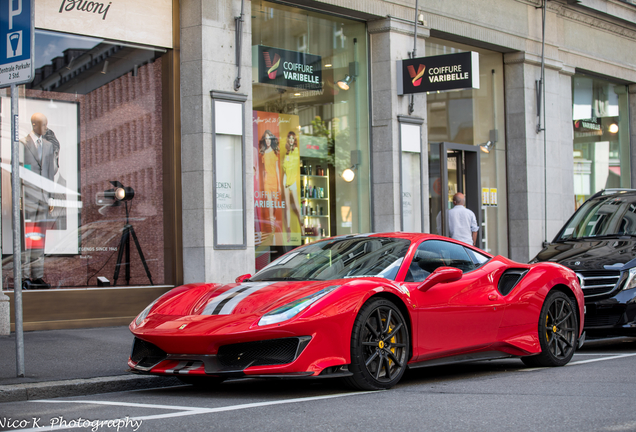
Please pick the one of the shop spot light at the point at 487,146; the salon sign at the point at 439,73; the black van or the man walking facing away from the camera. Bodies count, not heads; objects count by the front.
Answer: the man walking

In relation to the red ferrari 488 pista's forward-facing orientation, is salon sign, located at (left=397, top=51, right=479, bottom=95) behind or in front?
behind

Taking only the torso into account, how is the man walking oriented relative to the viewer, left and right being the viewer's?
facing away from the viewer

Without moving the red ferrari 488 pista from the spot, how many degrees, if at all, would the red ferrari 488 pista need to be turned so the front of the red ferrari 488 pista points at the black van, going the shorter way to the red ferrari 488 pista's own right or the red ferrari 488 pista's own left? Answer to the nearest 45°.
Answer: approximately 180°

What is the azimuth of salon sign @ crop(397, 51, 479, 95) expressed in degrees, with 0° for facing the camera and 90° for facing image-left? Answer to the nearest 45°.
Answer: approximately 45°

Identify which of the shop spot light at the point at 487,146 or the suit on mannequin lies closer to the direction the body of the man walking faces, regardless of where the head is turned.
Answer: the shop spot light

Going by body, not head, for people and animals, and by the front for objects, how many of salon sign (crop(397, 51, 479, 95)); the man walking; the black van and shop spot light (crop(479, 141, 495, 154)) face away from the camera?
1

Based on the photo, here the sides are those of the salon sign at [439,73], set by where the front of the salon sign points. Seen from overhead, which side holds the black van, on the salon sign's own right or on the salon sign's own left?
on the salon sign's own left

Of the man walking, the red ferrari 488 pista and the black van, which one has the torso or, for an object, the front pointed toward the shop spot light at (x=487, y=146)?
the man walking

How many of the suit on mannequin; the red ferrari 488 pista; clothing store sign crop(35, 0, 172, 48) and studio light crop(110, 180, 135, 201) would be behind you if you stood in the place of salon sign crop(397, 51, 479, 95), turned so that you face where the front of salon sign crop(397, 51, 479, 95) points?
0

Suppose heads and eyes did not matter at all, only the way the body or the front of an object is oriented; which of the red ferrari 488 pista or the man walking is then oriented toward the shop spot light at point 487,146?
the man walking

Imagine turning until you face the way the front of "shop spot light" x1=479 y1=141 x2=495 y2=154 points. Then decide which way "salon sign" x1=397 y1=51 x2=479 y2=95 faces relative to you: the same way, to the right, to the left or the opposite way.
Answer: the same way

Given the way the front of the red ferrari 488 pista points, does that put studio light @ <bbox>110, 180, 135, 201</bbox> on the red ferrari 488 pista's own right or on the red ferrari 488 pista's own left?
on the red ferrari 488 pista's own right
